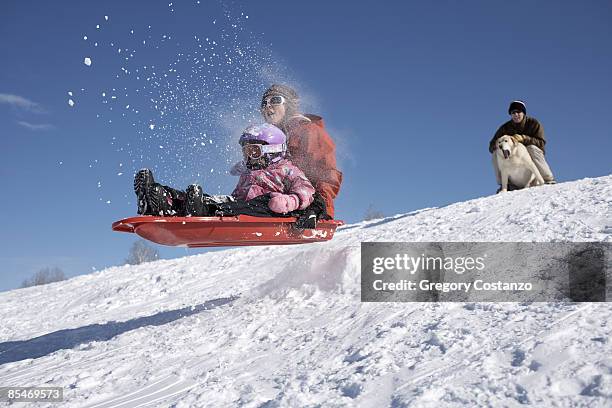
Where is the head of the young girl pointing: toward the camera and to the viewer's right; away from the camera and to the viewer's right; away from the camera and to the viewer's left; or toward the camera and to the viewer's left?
toward the camera and to the viewer's left

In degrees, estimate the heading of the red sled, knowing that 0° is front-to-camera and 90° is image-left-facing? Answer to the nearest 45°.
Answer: approximately 90°

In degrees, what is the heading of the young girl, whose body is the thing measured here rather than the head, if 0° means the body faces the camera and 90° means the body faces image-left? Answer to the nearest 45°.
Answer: approximately 45°

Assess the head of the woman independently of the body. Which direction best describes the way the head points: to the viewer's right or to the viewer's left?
to the viewer's left
